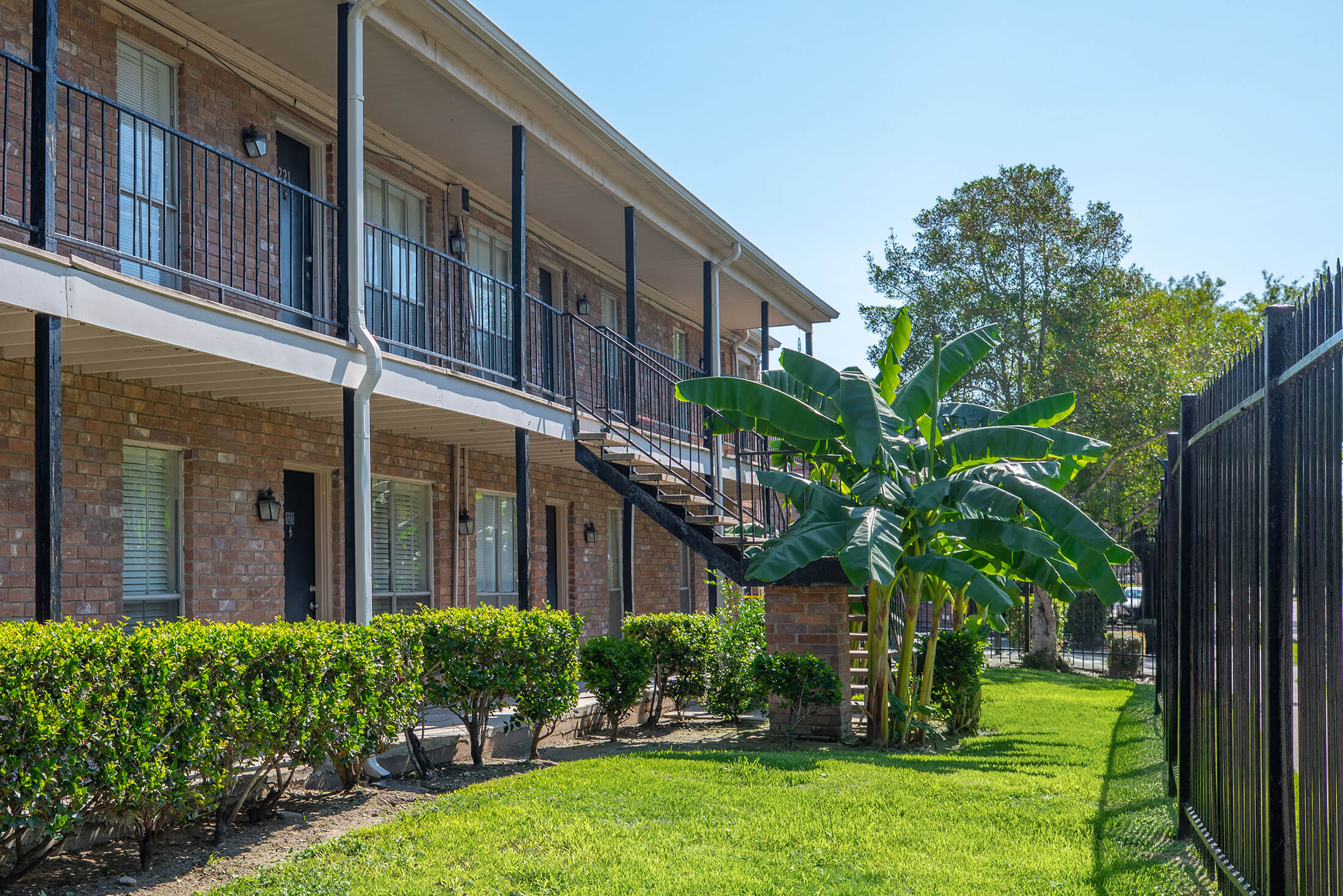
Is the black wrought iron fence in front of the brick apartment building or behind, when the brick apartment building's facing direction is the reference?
in front

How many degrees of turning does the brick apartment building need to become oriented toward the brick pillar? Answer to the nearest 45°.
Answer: approximately 45° to its left

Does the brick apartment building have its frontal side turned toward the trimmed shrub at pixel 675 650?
no

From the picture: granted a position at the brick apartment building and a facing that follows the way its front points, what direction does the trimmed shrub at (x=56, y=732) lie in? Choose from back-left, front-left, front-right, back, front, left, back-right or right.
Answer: front-right

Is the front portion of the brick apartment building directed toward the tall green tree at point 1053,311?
no

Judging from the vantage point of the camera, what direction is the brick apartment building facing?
facing the viewer and to the right of the viewer
